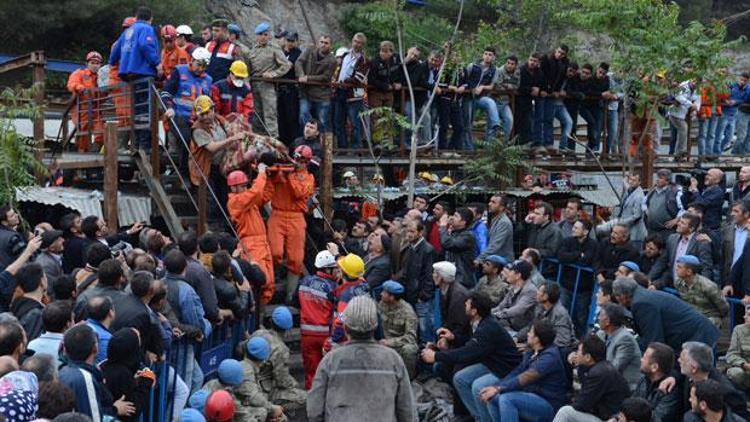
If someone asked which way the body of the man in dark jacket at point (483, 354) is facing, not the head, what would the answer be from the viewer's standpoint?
to the viewer's left

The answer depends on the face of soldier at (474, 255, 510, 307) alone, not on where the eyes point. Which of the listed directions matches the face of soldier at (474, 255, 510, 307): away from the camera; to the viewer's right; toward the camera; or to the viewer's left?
to the viewer's left

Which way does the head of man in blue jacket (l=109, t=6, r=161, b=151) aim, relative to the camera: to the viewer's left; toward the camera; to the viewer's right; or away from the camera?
away from the camera

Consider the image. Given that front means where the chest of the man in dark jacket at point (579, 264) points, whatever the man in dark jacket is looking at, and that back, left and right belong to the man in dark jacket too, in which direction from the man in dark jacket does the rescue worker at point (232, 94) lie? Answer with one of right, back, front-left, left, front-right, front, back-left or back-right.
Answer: front-right

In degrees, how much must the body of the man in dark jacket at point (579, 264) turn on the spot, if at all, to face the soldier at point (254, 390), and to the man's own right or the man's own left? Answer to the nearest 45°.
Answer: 0° — they already face them

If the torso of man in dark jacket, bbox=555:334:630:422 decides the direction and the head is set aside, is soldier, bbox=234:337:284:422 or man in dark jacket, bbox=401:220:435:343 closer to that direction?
the soldier

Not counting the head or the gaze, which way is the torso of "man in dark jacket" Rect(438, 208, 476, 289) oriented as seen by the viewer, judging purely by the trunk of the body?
to the viewer's left

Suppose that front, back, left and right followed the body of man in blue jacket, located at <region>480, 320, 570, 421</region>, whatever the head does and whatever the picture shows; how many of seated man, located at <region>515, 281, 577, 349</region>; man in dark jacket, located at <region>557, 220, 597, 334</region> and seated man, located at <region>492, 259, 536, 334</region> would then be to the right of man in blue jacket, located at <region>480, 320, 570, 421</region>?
3

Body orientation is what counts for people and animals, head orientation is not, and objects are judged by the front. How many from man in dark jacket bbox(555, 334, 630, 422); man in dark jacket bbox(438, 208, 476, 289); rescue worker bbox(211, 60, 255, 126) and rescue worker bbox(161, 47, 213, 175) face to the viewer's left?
2
